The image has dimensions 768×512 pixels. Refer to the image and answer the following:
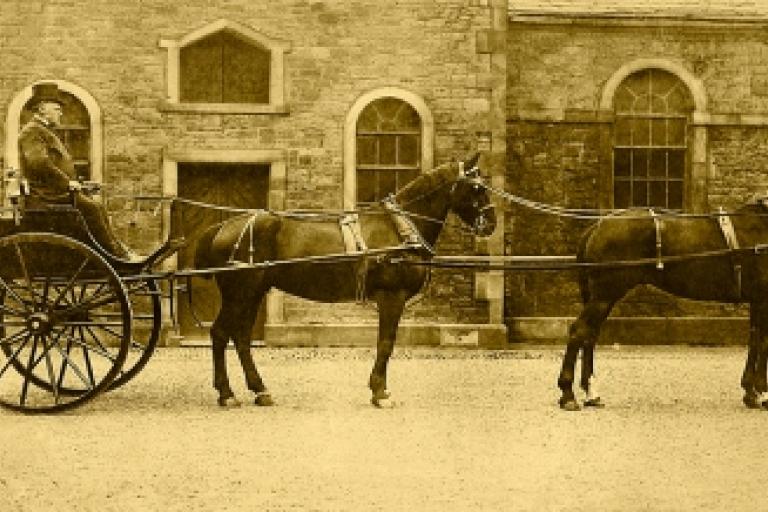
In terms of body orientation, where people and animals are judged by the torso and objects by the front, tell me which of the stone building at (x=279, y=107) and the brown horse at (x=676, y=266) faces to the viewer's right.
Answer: the brown horse

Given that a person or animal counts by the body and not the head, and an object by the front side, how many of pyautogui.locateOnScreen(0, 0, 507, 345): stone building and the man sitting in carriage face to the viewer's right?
1

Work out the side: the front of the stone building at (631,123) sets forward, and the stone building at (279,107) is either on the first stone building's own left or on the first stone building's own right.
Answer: on the first stone building's own right

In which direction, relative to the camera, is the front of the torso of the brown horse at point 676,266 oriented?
to the viewer's right

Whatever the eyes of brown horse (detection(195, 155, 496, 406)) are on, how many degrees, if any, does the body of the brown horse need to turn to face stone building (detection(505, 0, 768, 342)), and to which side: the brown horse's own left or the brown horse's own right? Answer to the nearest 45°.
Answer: approximately 45° to the brown horse's own left

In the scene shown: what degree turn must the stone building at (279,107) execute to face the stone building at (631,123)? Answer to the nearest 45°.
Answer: approximately 90° to its left

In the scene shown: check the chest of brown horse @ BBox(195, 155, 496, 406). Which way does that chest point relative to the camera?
to the viewer's right

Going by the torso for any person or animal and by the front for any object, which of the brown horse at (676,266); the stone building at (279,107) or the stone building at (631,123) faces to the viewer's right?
the brown horse

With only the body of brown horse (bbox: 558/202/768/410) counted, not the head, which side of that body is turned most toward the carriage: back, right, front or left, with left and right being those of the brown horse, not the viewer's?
back

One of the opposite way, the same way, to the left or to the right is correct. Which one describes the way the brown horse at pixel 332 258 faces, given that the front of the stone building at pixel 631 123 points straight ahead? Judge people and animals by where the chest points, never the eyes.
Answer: to the left

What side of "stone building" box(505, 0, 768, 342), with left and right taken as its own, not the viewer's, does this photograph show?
front

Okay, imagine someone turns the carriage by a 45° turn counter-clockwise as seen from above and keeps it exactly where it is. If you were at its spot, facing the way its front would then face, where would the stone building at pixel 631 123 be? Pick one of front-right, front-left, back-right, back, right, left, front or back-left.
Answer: front

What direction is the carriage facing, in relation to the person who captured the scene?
facing to the right of the viewer

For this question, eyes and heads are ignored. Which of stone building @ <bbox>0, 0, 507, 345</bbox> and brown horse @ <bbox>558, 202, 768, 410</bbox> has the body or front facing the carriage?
the stone building

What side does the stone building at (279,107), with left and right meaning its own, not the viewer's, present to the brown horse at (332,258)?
front

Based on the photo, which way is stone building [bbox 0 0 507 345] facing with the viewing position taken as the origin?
facing the viewer

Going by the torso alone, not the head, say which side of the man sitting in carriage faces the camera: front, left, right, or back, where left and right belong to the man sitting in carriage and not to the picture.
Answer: right
